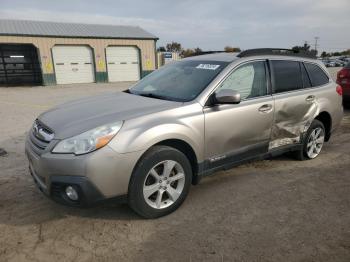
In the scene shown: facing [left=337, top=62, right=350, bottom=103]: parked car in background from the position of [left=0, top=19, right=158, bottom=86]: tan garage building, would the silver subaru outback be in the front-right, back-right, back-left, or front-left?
front-right

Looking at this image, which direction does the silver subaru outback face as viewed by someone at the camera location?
facing the viewer and to the left of the viewer

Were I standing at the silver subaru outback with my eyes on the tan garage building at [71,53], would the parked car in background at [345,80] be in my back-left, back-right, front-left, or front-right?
front-right

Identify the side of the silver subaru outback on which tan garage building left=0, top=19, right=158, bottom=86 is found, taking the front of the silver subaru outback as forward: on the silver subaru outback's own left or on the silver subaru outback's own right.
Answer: on the silver subaru outback's own right

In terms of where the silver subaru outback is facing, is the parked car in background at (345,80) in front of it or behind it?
behind

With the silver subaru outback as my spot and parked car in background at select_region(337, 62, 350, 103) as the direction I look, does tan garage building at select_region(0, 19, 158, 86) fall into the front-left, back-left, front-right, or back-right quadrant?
front-left

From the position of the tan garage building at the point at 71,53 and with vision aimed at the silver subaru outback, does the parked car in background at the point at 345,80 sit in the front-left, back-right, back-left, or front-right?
front-left
